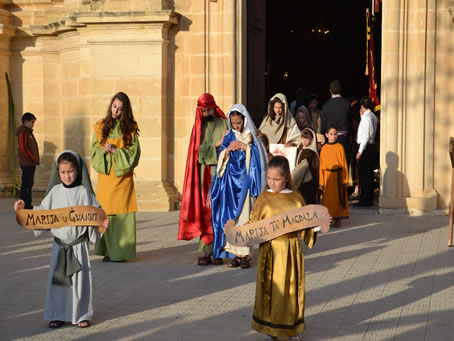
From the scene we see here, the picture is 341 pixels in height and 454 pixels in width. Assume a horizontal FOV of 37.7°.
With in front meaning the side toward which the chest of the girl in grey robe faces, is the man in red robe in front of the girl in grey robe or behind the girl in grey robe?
behind

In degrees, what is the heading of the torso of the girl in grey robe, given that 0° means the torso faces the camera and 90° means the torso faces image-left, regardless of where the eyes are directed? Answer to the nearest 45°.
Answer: approximately 0°

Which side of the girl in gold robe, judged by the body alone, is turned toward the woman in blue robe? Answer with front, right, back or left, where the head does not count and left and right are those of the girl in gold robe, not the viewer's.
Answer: back

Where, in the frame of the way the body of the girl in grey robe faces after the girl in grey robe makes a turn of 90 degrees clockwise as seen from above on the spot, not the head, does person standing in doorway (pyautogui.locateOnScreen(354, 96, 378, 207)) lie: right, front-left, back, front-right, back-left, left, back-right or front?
back-right

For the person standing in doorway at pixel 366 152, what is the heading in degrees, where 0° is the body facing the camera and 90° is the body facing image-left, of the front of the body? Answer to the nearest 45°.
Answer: approximately 90°

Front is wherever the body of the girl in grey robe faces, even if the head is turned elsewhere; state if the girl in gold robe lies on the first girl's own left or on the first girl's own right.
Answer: on the first girl's own left

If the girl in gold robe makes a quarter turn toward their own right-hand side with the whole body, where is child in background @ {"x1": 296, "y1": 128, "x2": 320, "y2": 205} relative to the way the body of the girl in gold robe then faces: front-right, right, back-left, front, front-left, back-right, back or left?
right
